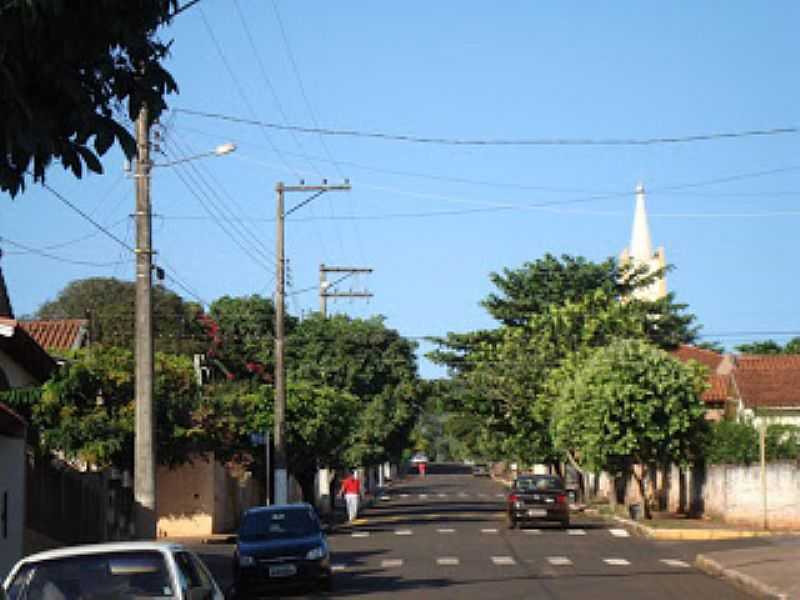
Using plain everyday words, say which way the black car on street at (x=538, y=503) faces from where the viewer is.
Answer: facing away from the viewer

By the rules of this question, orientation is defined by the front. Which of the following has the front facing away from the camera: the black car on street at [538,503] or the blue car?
the black car on street

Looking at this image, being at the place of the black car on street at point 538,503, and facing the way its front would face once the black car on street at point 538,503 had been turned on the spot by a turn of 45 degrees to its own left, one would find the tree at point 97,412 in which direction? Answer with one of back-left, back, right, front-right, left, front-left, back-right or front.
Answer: left

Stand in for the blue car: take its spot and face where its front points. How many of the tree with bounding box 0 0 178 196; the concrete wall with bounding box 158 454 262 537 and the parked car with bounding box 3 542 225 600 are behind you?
1

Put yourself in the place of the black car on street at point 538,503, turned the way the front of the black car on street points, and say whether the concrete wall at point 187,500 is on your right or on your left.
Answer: on your left

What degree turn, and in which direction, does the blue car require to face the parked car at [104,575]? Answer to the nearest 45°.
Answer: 0° — it already faces it

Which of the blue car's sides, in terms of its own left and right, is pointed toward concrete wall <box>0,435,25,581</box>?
right

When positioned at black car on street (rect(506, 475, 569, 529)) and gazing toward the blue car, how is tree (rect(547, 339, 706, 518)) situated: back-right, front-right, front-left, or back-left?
back-left

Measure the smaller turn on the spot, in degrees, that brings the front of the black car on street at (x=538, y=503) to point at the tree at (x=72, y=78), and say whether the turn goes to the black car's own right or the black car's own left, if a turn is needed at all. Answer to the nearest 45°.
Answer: approximately 180°

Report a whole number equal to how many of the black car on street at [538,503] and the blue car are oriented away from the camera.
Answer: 1

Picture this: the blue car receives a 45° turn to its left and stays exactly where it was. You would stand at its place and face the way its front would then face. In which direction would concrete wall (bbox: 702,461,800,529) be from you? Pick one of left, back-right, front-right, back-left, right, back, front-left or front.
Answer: left

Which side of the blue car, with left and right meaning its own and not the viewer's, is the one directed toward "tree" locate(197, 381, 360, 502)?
back

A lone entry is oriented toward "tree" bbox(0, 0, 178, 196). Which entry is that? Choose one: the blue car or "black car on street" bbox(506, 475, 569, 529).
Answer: the blue car

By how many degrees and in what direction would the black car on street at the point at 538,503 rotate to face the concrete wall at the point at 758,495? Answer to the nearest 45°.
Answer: approximately 90° to its right

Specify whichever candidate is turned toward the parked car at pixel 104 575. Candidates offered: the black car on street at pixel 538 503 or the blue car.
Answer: the blue car

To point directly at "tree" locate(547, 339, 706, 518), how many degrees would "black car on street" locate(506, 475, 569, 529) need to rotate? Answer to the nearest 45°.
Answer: approximately 45° to its right

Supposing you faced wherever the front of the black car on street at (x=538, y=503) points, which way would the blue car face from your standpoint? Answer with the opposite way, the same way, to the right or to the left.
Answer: the opposite way
